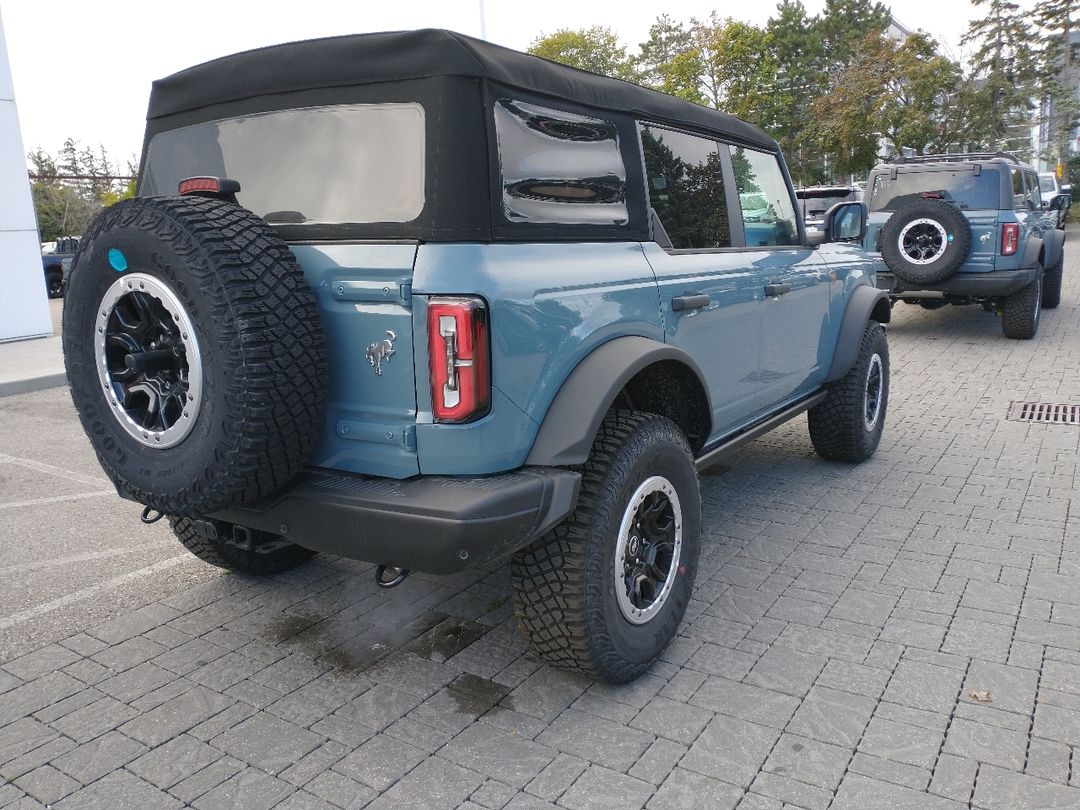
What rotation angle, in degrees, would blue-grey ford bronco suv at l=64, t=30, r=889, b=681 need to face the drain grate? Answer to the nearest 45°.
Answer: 0° — it already faces it

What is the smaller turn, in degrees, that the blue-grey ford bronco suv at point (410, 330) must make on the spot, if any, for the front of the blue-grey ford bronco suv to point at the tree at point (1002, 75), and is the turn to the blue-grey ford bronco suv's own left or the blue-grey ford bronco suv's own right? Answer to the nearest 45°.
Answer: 0° — it already faces it

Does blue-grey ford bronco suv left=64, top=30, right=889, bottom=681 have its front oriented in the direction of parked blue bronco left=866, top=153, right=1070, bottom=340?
yes

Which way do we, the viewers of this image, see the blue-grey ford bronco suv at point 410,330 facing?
facing away from the viewer and to the right of the viewer
